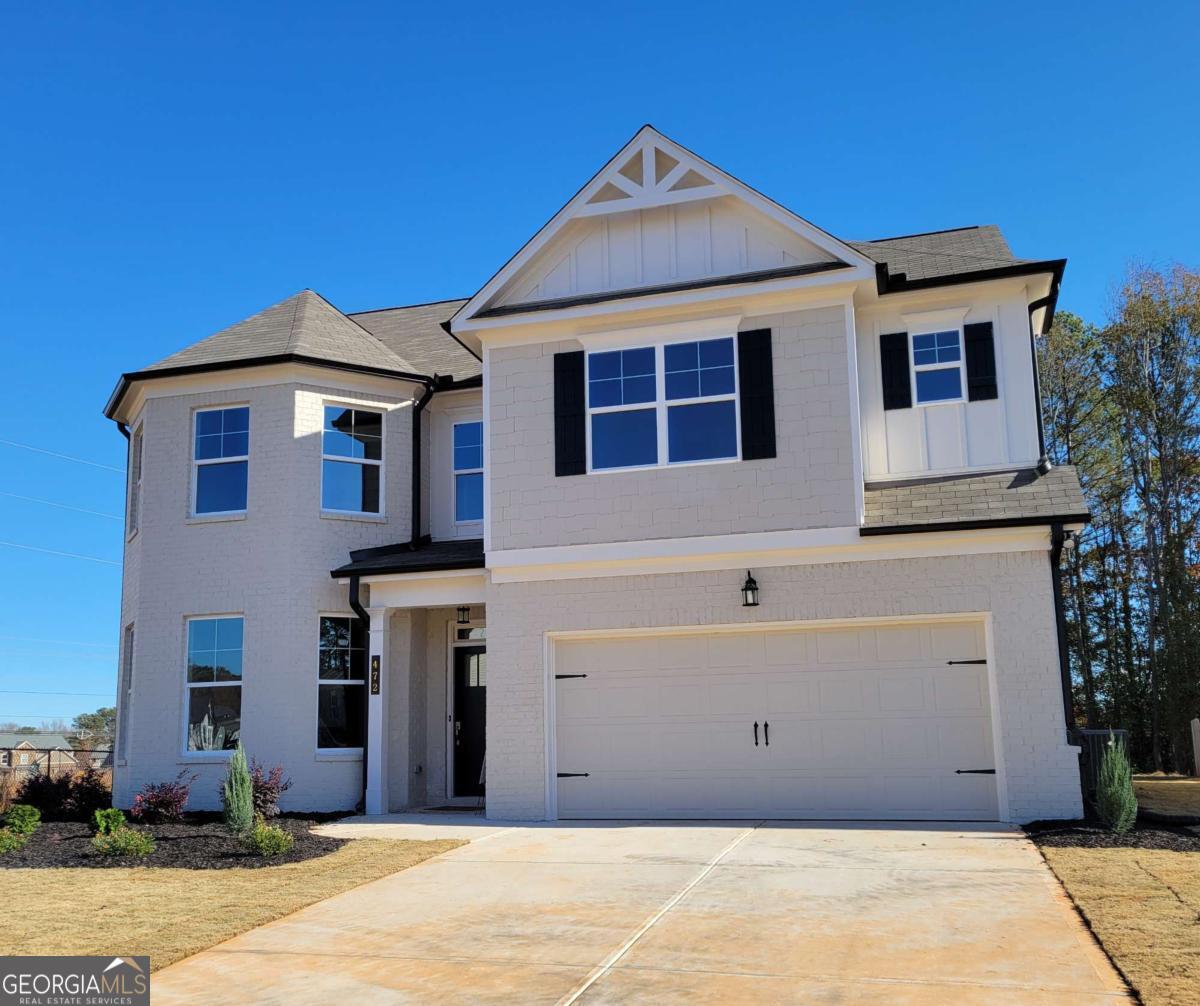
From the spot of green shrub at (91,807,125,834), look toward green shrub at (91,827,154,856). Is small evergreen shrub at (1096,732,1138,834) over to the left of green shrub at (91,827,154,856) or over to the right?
left

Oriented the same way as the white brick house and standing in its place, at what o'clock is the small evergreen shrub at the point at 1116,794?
The small evergreen shrub is roughly at 10 o'clock from the white brick house.

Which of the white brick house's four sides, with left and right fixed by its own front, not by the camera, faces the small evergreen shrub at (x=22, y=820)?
right

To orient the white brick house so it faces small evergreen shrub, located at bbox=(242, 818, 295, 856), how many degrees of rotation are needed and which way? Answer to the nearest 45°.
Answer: approximately 45° to its right

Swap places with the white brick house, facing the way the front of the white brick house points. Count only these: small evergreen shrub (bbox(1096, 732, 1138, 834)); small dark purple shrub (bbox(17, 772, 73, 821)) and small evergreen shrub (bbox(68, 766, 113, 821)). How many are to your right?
2

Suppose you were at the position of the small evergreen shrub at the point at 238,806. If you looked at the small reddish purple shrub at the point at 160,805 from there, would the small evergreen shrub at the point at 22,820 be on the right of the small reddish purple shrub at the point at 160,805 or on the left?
left

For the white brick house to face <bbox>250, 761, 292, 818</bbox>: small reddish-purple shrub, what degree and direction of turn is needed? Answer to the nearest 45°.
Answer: approximately 90° to its right

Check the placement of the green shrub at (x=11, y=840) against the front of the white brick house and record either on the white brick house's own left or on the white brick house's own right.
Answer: on the white brick house's own right

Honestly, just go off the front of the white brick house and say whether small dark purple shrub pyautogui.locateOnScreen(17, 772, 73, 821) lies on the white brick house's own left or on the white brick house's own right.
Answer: on the white brick house's own right

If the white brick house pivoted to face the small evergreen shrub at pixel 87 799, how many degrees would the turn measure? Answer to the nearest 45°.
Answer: approximately 90° to its right

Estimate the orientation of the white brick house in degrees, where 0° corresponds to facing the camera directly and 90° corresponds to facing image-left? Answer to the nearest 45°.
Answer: approximately 0°
